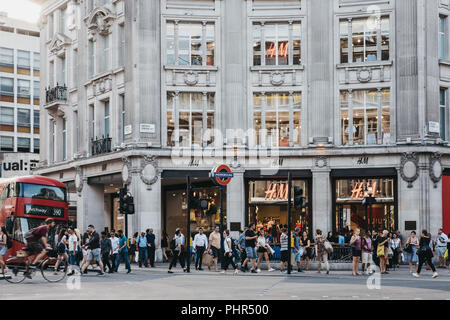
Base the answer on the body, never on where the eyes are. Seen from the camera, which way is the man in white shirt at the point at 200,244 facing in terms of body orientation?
toward the camera

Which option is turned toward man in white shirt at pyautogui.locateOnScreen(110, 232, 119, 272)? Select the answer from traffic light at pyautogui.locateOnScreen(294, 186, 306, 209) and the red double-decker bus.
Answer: the red double-decker bus

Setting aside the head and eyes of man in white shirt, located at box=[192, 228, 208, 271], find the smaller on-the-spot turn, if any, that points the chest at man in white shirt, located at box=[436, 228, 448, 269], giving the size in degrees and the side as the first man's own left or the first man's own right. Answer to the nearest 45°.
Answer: approximately 90° to the first man's own left

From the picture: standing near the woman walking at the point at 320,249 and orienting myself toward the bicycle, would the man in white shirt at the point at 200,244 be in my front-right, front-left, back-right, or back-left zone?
front-right

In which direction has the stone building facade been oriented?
toward the camera
